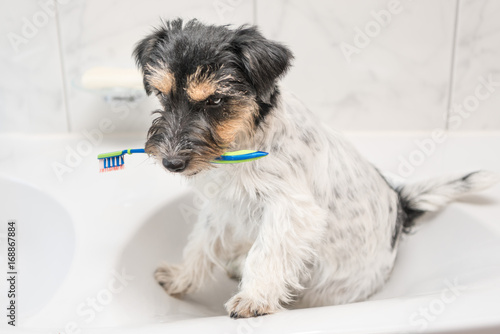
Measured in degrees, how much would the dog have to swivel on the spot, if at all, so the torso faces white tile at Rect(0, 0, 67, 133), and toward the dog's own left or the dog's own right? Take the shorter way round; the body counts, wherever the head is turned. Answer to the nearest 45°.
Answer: approximately 90° to the dog's own right

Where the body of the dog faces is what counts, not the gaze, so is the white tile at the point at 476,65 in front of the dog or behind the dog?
behind

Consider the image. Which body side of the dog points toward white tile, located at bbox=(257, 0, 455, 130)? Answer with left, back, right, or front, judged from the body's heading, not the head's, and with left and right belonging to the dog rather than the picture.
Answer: back

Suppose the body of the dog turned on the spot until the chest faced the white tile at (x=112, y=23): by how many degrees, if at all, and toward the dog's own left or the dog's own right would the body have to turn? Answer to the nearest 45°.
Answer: approximately 90° to the dog's own right

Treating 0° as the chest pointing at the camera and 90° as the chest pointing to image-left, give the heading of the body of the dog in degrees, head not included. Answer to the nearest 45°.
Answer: approximately 45°
